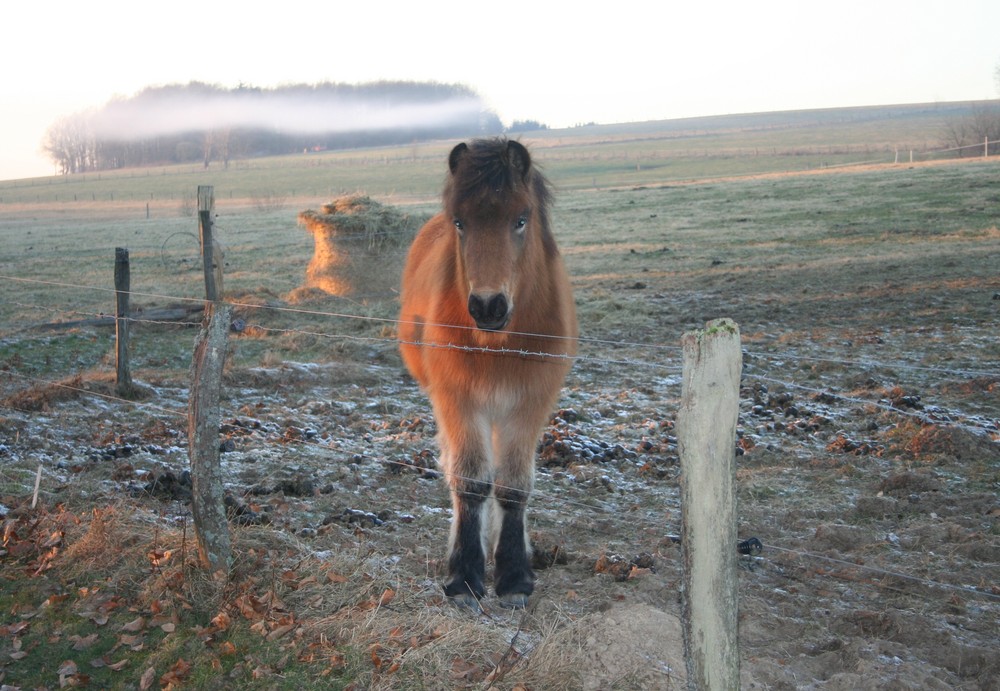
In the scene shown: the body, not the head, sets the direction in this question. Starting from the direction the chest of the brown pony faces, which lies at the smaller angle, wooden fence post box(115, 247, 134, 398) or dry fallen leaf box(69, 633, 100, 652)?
the dry fallen leaf

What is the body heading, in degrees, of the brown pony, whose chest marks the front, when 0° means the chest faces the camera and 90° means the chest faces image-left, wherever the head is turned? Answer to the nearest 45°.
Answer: approximately 0°

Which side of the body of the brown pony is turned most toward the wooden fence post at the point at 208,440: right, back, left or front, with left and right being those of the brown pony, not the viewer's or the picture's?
right

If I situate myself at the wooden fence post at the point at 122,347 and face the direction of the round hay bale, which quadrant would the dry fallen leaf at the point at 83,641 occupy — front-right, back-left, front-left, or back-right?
back-right

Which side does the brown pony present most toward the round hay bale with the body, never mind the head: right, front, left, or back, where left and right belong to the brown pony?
back

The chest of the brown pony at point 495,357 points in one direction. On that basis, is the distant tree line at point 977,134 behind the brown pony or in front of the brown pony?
behind

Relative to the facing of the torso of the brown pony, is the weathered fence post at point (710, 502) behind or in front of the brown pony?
in front
